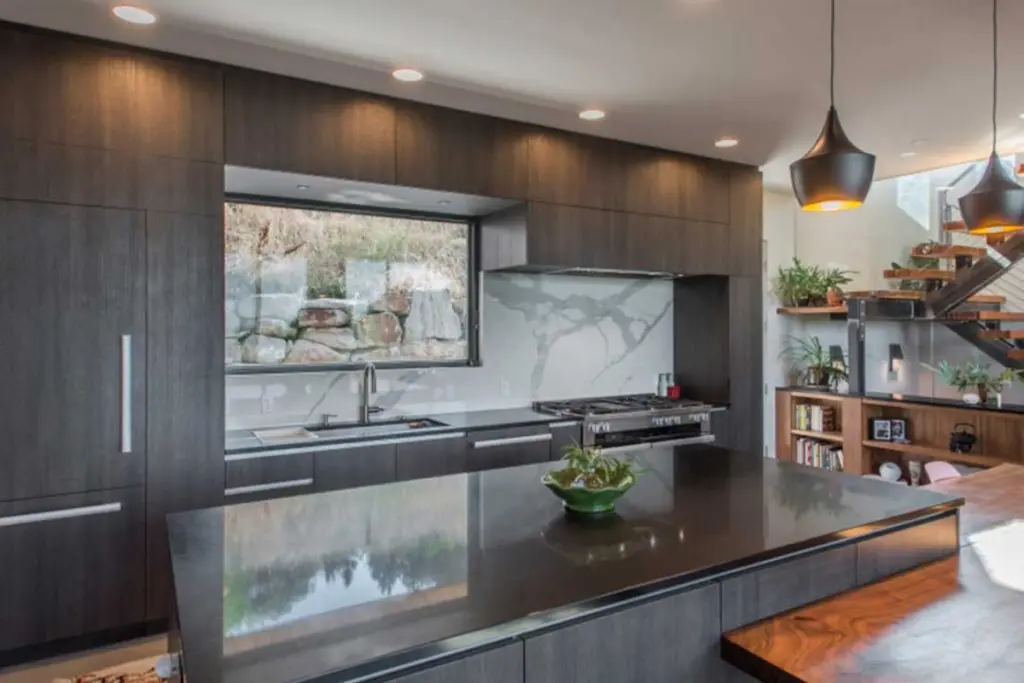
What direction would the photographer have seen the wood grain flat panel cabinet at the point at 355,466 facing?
facing the viewer and to the right of the viewer

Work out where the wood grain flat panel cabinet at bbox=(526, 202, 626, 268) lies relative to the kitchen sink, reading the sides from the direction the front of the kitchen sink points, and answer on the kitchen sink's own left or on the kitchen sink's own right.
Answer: on the kitchen sink's own left

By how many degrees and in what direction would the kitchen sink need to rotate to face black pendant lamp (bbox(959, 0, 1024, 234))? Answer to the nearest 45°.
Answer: approximately 45° to its left

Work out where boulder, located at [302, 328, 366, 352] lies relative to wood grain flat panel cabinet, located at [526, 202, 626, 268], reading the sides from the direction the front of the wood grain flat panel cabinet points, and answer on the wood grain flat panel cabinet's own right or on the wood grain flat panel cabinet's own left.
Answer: on the wood grain flat panel cabinet's own right

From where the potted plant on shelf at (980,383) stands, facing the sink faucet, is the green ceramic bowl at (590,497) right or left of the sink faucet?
left

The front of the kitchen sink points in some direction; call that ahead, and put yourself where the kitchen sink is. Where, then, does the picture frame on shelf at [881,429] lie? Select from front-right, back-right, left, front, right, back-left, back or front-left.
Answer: left

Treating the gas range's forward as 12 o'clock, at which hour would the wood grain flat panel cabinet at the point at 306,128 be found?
The wood grain flat panel cabinet is roughly at 3 o'clock from the gas range.

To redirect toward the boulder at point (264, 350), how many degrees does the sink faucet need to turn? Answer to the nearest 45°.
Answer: approximately 135° to its right

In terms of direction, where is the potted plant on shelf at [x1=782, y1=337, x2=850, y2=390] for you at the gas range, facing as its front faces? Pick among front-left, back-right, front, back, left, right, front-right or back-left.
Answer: left

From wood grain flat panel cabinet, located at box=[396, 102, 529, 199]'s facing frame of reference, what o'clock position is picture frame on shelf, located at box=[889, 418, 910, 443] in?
The picture frame on shelf is roughly at 10 o'clock from the wood grain flat panel cabinet.

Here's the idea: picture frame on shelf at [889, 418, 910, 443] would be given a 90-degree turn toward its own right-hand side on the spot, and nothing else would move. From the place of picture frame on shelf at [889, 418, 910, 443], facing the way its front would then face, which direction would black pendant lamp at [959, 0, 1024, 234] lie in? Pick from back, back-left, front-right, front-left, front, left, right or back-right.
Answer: back-left
